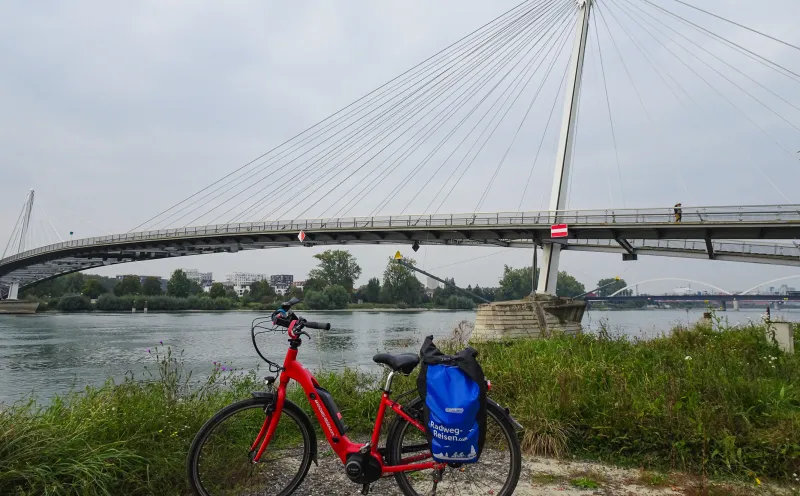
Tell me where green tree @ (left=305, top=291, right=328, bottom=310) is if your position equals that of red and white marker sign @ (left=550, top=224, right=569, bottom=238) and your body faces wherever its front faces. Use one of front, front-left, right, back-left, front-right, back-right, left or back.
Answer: back-right

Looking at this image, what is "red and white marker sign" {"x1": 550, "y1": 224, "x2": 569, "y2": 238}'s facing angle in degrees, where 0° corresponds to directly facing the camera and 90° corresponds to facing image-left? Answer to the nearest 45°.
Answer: approximately 0°

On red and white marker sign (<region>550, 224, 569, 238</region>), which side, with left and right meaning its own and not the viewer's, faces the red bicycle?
front

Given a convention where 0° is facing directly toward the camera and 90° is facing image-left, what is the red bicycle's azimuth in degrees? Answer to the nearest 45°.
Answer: approximately 90°

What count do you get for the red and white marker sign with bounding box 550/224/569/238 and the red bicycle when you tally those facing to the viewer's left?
1

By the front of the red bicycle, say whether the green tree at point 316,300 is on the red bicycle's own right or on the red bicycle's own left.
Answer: on the red bicycle's own right

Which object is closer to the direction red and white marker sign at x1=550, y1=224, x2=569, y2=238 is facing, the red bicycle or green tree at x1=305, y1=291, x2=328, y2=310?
the red bicycle

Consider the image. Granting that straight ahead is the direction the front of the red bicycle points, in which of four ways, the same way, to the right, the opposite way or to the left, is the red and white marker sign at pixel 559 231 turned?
to the left

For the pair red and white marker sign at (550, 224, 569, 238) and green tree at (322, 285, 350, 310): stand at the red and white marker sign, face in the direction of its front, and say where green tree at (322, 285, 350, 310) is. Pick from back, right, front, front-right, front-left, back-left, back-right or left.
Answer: back-right
